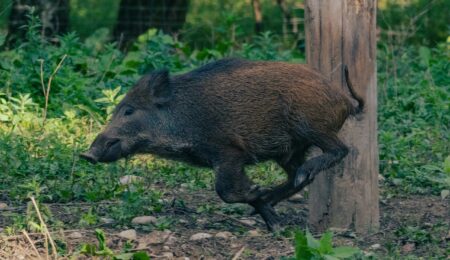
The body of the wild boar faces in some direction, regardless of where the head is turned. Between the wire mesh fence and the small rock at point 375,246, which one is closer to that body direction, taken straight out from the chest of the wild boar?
the wire mesh fence

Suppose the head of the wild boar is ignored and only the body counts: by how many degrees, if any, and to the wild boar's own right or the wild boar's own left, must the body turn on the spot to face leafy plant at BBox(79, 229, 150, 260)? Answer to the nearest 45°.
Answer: approximately 45° to the wild boar's own left

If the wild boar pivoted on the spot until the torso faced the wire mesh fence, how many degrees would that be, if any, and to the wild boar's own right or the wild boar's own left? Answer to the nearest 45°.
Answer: approximately 90° to the wild boar's own right

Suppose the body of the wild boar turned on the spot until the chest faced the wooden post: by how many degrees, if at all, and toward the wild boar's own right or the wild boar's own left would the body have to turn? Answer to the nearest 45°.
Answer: approximately 180°

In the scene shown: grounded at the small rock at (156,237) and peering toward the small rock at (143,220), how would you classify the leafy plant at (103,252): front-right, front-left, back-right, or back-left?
back-left

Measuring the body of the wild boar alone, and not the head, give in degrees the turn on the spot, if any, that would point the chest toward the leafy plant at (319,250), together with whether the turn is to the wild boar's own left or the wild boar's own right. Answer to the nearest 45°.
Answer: approximately 90° to the wild boar's own left

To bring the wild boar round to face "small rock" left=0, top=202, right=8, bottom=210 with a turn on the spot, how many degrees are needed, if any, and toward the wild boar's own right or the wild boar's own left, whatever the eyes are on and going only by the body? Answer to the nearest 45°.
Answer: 0° — it already faces it

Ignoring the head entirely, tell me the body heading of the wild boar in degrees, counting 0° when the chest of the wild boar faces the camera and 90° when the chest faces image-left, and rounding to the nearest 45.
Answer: approximately 90°

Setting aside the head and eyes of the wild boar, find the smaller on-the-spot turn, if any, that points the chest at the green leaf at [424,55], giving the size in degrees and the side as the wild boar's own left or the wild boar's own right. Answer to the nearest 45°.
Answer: approximately 135° to the wild boar's own right

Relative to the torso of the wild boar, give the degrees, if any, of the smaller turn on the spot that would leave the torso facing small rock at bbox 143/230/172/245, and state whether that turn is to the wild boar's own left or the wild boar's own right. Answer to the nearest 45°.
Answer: approximately 45° to the wild boar's own left

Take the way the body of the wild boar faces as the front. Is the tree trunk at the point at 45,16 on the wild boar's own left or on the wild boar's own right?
on the wild boar's own right
